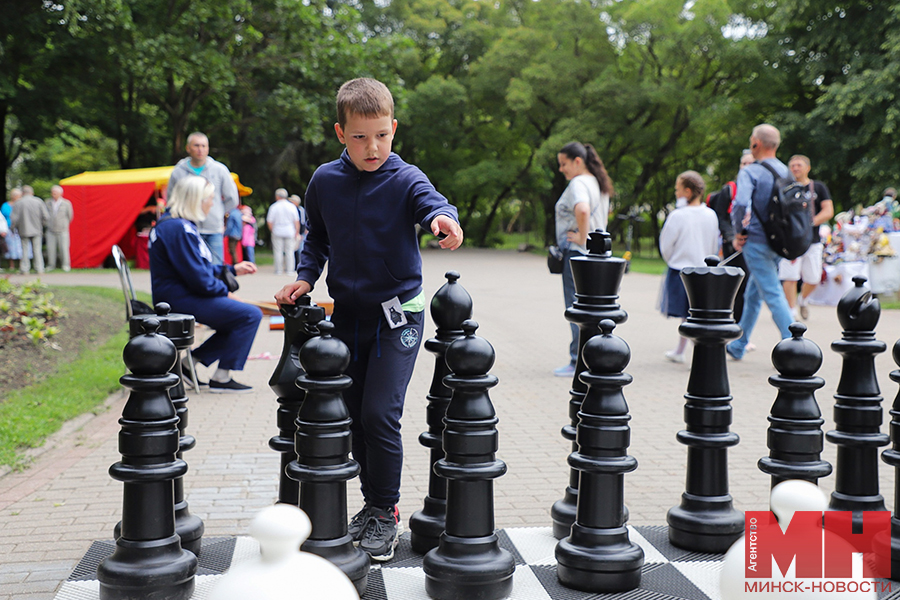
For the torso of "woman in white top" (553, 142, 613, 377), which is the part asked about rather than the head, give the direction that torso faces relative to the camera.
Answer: to the viewer's left

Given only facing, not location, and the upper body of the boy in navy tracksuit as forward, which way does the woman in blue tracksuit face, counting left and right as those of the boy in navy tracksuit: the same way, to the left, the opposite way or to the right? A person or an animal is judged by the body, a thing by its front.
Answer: to the left

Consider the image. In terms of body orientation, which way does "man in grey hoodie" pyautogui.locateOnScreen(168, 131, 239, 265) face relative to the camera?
toward the camera

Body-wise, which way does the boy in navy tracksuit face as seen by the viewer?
toward the camera

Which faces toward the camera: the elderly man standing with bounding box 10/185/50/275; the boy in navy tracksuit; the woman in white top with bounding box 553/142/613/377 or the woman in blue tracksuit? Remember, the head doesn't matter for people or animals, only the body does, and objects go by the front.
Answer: the boy in navy tracksuit

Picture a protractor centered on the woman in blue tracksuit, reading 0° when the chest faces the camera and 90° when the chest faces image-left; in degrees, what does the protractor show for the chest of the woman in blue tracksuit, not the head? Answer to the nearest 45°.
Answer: approximately 270°

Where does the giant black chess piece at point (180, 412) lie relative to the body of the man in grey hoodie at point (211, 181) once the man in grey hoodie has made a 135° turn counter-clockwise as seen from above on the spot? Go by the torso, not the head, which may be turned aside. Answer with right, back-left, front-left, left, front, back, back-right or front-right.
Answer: back-right

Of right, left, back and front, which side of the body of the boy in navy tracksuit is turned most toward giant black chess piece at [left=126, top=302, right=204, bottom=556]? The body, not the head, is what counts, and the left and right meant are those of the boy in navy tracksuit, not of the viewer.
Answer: right

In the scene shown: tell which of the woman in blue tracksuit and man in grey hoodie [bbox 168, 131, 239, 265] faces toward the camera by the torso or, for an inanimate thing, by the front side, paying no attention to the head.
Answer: the man in grey hoodie

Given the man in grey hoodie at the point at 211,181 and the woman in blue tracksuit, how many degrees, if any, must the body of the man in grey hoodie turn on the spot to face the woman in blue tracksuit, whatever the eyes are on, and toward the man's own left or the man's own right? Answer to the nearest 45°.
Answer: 0° — they already face them

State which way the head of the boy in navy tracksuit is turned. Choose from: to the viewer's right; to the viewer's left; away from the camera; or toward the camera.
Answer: toward the camera
